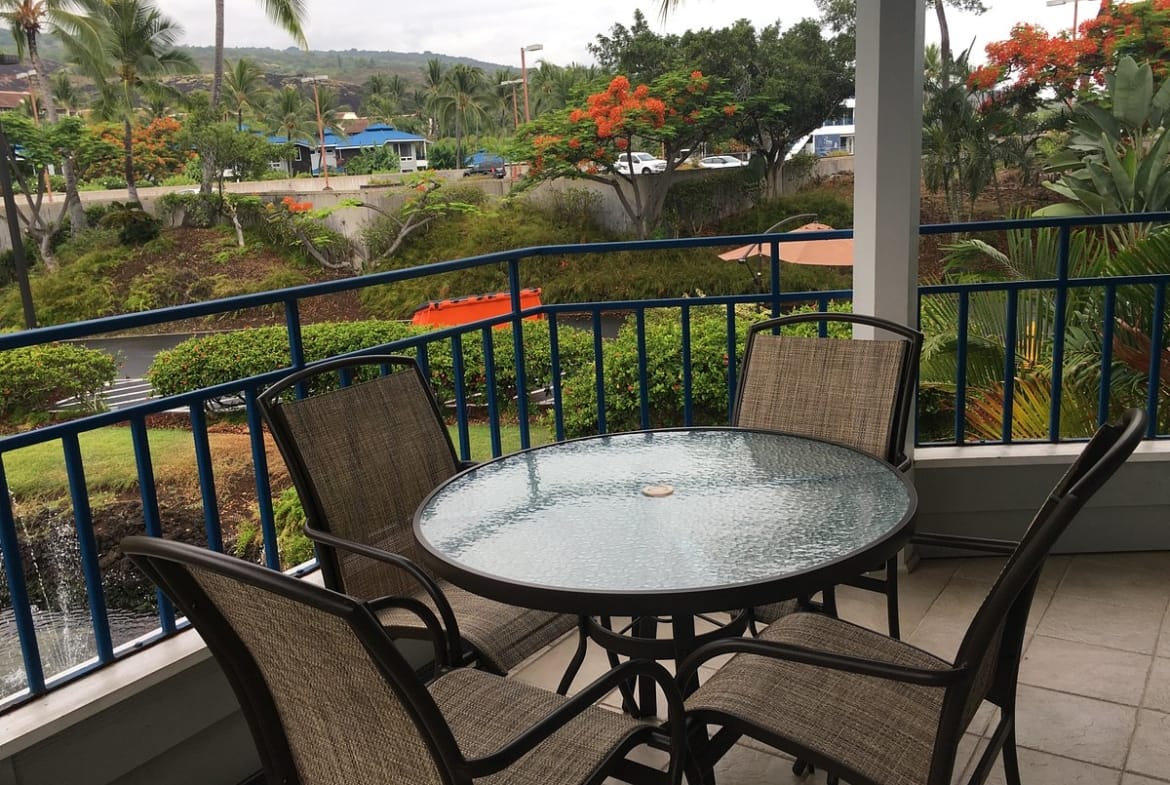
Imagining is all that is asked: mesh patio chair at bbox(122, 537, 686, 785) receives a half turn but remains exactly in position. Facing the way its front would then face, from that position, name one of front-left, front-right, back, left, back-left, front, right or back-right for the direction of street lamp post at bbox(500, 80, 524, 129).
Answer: back-right

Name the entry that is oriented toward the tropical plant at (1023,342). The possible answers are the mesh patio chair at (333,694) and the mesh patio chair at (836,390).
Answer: the mesh patio chair at (333,694)

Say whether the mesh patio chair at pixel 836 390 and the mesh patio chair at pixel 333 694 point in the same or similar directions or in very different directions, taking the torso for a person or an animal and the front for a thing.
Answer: very different directions

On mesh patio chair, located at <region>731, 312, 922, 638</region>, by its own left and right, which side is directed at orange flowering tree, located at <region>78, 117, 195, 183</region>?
right

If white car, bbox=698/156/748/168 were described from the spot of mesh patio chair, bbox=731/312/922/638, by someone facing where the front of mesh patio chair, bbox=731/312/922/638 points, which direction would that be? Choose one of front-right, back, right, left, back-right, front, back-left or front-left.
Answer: back-right

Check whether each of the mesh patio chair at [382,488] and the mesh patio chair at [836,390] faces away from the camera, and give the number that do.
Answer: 0

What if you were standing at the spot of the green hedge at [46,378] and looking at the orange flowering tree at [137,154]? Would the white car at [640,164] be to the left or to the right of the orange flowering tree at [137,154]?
right

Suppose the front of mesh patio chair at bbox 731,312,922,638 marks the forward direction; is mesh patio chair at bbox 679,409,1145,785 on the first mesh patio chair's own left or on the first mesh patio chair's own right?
on the first mesh patio chair's own left

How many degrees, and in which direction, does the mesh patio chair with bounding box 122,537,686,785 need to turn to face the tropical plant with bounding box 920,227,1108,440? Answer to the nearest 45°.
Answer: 0° — it already faces it

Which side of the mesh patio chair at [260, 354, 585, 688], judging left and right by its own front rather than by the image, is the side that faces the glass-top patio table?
front

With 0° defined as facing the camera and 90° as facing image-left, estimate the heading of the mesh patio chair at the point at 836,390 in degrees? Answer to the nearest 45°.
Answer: approximately 45°

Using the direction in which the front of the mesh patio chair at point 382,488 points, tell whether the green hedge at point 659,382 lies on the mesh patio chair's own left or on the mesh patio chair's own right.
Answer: on the mesh patio chair's own left

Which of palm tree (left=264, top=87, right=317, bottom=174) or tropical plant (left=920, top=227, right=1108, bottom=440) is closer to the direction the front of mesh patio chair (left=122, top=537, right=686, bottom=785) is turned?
the tropical plant

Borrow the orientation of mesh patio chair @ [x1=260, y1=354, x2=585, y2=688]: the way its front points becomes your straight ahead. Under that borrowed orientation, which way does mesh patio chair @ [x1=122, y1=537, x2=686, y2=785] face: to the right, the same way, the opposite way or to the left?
to the left

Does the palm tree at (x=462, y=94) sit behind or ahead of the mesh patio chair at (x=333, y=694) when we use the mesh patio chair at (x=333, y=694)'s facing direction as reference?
ahead

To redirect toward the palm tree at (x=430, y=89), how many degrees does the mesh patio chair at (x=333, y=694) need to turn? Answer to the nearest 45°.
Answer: approximately 45° to its left

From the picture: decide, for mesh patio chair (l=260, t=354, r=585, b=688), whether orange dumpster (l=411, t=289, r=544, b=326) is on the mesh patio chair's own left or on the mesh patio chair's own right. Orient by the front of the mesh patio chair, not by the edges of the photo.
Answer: on the mesh patio chair's own left

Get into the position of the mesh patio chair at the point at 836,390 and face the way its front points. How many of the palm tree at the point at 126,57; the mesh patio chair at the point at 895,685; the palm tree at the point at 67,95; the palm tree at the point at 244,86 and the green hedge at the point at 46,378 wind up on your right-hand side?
4

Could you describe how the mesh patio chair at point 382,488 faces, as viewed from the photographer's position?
facing the viewer and to the right of the viewer

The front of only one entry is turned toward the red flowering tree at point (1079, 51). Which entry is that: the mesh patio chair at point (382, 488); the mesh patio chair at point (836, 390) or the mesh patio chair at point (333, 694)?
the mesh patio chair at point (333, 694)

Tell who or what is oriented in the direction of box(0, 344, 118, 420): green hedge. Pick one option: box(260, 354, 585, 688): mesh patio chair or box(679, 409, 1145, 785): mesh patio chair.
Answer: box(679, 409, 1145, 785): mesh patio chair

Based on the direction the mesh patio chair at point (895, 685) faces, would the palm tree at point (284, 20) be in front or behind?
in front

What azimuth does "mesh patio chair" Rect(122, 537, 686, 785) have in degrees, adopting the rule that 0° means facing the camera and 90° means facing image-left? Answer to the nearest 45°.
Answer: approximately 225°
